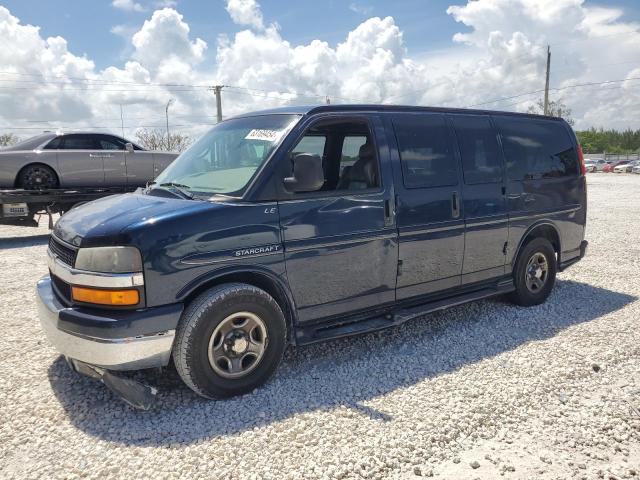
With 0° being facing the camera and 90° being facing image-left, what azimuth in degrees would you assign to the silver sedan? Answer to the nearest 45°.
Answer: approximately 270°

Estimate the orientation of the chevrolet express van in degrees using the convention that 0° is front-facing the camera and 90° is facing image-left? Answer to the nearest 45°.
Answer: approximately 45°

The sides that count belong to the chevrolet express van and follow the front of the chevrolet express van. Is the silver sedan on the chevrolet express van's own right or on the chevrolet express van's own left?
on the chevrolet express van's own right

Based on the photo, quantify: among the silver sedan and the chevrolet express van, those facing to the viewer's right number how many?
1

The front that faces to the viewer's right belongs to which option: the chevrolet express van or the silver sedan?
the silver sedan

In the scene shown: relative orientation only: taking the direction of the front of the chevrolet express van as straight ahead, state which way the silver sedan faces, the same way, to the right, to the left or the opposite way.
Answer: the opposite way

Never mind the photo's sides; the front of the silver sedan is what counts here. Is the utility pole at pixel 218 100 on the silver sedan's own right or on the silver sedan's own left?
on the silver sedan's own left

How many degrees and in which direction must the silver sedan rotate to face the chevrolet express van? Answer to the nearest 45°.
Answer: approximately 90° to its right
